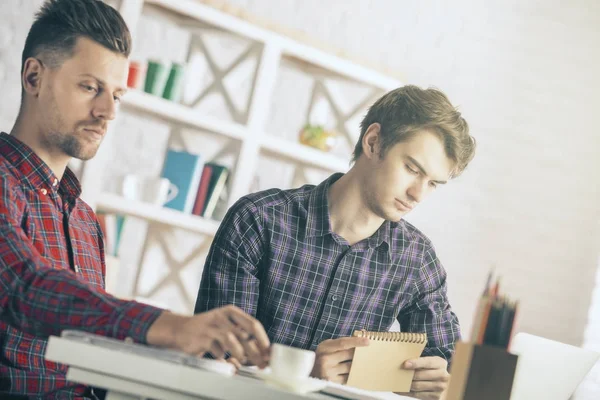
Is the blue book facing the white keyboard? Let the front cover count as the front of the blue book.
yes

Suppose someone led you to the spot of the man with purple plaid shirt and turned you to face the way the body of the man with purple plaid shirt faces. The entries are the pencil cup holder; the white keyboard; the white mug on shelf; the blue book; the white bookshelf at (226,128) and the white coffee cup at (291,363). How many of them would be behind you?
3

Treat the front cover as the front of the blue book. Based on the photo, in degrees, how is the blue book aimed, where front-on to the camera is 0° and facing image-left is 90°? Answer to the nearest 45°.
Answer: approximately 0°

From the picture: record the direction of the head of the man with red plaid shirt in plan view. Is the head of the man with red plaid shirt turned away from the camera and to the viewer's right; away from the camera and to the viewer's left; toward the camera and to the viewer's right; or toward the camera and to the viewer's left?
toward the camera and to the viewer's right

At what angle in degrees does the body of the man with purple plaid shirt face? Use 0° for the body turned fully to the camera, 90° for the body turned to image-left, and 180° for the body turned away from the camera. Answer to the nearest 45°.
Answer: approximately 315°

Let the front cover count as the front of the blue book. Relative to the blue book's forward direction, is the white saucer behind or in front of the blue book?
in front

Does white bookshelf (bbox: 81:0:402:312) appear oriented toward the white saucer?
yes

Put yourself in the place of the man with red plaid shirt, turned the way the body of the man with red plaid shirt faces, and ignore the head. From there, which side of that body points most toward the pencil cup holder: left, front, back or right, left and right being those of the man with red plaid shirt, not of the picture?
front

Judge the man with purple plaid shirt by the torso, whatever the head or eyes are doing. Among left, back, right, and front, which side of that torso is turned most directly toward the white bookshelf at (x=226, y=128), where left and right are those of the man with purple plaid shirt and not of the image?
back

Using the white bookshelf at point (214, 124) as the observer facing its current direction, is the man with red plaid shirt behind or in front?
in front

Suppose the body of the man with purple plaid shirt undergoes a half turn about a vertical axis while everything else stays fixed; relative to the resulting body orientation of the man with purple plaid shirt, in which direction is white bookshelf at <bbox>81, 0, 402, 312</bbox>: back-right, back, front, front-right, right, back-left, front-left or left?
front
